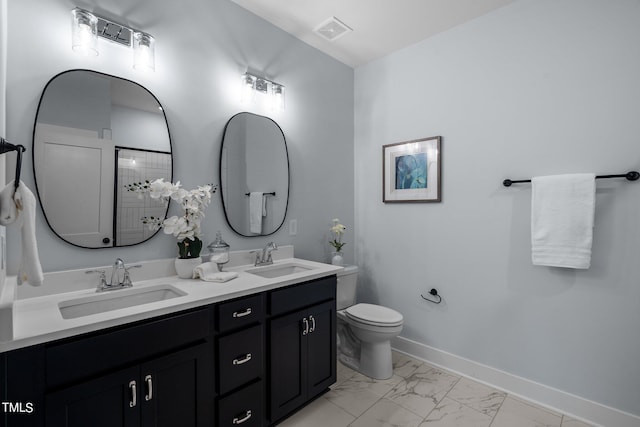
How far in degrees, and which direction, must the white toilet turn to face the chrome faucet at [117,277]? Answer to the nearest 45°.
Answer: approximately 90° to its right

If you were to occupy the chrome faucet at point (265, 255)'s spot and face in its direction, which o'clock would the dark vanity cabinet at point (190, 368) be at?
The dark vanity cabinet is roughly at 2 o'clock from the chrome faucet.

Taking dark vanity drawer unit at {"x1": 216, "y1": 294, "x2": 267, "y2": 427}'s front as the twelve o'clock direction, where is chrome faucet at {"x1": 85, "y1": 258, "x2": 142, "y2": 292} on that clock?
The chrome faucet is roughly at 5 o'clock from the dark vanity drawer unit.

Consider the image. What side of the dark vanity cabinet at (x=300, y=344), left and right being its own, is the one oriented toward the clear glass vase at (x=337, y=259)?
left
